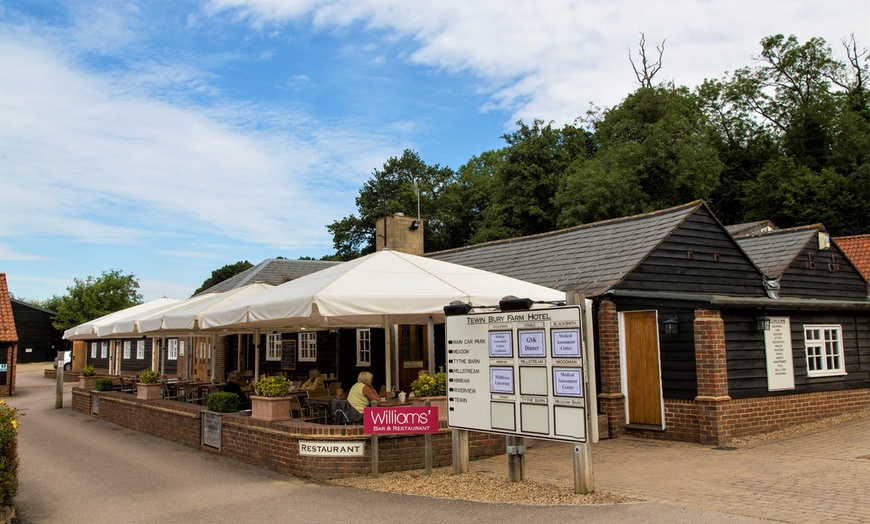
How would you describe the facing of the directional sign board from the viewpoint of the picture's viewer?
facing the viewer and to the left of the viewer

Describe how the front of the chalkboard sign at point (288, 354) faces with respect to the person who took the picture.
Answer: facing the viewer

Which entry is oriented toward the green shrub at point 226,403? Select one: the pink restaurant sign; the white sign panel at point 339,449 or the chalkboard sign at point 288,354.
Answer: the chalkboard sign

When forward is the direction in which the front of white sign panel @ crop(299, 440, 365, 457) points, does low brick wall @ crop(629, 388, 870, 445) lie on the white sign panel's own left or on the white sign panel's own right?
on the white sign panel's own left

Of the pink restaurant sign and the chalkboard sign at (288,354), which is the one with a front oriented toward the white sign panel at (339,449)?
the chalkboard sign

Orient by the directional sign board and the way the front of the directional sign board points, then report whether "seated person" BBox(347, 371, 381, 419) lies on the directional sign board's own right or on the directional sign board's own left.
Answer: on the directional sign board's own right

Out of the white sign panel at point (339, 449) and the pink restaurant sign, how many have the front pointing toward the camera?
2

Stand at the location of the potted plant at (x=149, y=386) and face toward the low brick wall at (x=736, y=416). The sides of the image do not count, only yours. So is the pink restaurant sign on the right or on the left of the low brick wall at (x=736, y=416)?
right

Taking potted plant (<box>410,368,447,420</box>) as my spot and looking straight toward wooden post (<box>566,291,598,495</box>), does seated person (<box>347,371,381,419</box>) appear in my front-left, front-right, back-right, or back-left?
back-right

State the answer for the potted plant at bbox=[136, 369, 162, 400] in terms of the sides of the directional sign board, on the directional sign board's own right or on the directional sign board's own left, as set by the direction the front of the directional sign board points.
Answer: on the directional sign board's own right

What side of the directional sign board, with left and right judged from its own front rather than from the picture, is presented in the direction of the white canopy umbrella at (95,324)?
right

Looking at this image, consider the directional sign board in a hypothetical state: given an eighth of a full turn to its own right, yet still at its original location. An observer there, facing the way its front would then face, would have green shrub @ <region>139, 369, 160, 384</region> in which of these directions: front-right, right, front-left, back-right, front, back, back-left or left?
front-right

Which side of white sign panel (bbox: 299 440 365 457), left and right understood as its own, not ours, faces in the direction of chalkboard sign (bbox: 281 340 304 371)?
back

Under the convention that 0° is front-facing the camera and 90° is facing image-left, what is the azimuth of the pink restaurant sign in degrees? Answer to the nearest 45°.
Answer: approximately 0°
